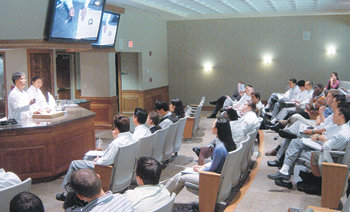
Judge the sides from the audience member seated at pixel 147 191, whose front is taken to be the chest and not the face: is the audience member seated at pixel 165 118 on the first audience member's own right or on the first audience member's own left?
on the first audience member's own right

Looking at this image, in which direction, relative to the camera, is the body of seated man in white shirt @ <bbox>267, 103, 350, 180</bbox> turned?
to the viewer's left

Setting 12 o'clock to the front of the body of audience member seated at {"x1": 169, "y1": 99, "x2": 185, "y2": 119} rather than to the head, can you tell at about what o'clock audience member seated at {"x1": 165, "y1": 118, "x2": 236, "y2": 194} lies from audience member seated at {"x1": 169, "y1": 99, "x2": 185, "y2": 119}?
audience member seated at {"x1": 165, "y1": 118, "x2": 236, "y2": 194} is roughly at 9 o'clock from audience member seated at {"x1": 169, "y1": 99, "x2": 185, "y2": 119}.

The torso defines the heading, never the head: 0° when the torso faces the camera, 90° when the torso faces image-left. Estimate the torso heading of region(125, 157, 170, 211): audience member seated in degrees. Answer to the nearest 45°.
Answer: approximately 135°

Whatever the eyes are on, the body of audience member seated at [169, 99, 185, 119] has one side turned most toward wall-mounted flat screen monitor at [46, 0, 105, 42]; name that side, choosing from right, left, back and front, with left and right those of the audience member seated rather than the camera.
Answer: front

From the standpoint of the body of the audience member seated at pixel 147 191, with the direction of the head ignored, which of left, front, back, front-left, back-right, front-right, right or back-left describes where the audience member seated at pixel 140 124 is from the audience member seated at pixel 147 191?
front-right

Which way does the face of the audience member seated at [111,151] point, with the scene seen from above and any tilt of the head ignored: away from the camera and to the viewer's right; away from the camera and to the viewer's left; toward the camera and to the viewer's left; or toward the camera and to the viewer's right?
away from the camera and to the viewer's left

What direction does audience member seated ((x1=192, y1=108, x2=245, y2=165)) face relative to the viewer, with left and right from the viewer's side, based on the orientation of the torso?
facing to the left of the viewer

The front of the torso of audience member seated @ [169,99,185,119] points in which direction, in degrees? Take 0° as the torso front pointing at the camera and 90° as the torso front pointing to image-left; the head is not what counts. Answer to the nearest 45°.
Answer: approximately 90°

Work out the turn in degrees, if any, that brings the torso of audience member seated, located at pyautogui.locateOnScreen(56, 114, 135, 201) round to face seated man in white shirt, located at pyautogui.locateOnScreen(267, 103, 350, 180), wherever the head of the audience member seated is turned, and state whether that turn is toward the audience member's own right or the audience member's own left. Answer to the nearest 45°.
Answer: approximately 180°

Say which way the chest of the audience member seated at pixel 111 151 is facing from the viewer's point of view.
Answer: to the viewer's left

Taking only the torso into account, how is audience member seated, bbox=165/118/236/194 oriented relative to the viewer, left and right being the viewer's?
facing to the left of the viewer

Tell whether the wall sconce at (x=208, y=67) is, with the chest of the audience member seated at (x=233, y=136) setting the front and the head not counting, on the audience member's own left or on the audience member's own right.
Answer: on the audience member's own right

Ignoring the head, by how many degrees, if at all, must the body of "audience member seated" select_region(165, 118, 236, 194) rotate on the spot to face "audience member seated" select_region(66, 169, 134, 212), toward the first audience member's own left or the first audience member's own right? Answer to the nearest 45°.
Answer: approximately 45° to the first audience member's own left

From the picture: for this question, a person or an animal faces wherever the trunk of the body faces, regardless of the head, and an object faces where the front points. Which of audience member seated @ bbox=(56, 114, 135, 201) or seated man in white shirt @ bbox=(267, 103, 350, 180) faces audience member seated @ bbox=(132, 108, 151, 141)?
the seated man in white shirt

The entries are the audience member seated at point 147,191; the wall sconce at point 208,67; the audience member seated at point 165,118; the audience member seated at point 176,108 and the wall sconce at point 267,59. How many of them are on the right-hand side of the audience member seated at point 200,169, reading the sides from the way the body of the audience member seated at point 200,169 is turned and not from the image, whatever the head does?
4

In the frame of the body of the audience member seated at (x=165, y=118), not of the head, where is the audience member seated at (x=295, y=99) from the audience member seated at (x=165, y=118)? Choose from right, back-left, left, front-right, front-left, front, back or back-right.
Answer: back-right
